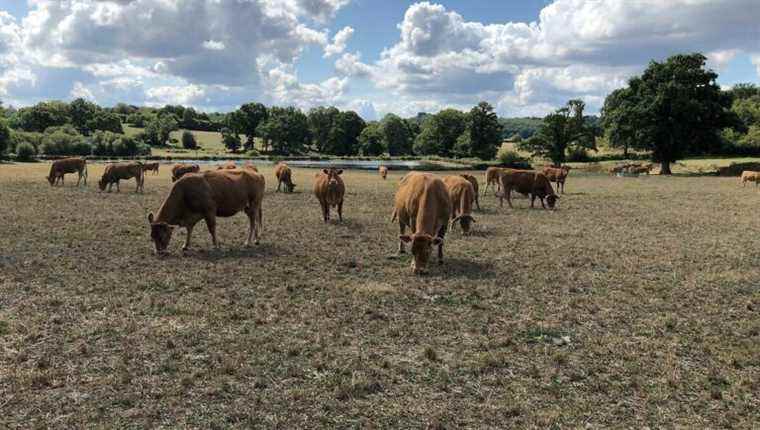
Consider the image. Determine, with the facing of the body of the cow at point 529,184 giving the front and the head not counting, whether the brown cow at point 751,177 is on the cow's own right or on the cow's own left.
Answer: on the cow's own left

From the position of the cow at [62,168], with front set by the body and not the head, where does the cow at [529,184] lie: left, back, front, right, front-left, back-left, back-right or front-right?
back-left

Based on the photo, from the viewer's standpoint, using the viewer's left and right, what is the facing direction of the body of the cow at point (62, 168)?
facing to the left of the viewer

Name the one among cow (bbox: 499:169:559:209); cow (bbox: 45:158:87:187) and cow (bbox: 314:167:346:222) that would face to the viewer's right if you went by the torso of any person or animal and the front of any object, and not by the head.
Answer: cow (bbox: 499:169:559:209)

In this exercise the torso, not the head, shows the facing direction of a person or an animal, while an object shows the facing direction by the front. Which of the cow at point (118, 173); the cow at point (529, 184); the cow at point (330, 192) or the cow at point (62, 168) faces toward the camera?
the cow at point (330, 192)

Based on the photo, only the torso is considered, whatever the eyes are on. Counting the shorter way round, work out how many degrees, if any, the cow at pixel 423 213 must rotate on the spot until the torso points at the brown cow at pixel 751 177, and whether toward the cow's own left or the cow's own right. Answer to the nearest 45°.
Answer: approximately 135° to the cow's own left

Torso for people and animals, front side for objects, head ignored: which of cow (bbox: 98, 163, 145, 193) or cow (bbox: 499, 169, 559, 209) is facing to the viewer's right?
cow (bbox: 499, 169, 559, 209)

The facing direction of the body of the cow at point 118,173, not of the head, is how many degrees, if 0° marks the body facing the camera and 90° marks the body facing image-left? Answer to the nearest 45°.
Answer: approximately 90°

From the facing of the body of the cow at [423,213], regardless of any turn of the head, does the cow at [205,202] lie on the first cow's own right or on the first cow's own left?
on the first cow's own right

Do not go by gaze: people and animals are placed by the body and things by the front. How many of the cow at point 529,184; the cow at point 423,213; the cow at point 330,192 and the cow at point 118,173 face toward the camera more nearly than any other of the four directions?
2

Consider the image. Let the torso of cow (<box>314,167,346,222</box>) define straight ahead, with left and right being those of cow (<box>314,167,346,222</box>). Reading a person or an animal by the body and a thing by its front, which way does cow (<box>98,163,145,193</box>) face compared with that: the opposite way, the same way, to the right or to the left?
to the right
